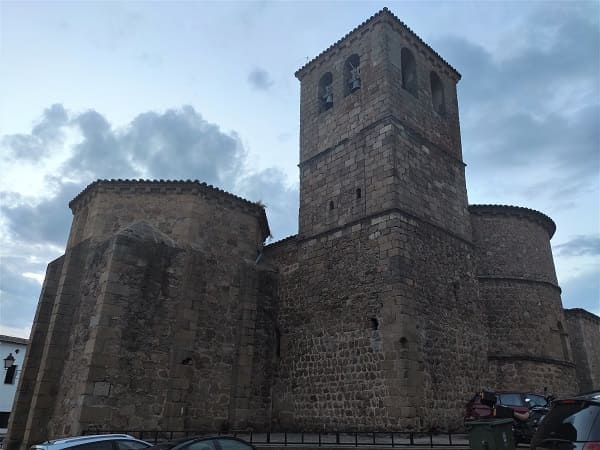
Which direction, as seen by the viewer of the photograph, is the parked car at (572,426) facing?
facing away from the viewer and to the right of the viewer

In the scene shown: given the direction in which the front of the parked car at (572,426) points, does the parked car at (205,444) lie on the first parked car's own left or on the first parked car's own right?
on the first parked car's own left

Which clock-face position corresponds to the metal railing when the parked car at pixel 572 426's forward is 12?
The metal railing is roughly at 9 o'clock from the parked car.
